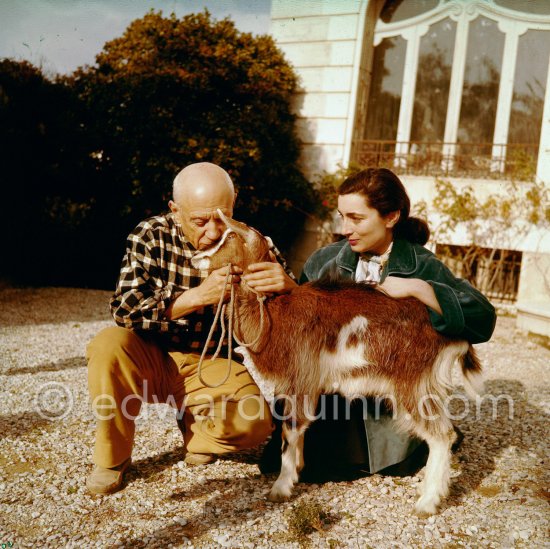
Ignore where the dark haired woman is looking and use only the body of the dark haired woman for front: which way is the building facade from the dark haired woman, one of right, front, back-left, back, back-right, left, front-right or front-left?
back-right

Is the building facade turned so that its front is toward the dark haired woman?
yes

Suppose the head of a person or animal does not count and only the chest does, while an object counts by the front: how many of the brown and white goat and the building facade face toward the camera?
1

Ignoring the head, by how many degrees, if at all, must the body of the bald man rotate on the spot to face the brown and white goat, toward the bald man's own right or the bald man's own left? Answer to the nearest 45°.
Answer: approximately 45° to the bald man's own left

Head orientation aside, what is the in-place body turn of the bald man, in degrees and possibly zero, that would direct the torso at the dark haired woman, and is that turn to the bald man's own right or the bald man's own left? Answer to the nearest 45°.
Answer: approximately 45° to the bald man's own left

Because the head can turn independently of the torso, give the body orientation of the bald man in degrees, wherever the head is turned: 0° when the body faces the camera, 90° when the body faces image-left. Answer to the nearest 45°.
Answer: approximately 315°

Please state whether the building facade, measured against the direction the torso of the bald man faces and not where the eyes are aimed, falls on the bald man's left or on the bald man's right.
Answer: on the bald man's left

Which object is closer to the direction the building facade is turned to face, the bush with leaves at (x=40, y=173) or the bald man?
the bald man

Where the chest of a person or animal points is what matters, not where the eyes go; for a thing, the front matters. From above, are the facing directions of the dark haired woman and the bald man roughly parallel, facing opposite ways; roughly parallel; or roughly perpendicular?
roughly perpendicular

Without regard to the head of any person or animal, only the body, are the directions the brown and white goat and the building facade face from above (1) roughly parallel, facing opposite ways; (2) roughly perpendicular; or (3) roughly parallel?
roughly perpendicular

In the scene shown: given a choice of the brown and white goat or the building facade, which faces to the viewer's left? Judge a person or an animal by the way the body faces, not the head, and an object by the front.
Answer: the brown and white goat

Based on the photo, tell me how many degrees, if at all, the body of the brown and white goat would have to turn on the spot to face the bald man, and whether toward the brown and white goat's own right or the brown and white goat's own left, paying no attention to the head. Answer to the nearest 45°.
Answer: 0° — it already faces them

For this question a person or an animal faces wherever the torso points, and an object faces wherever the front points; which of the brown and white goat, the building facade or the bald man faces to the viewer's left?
the brown and white goat

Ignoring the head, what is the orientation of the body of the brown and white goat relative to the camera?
to the viewer's left
